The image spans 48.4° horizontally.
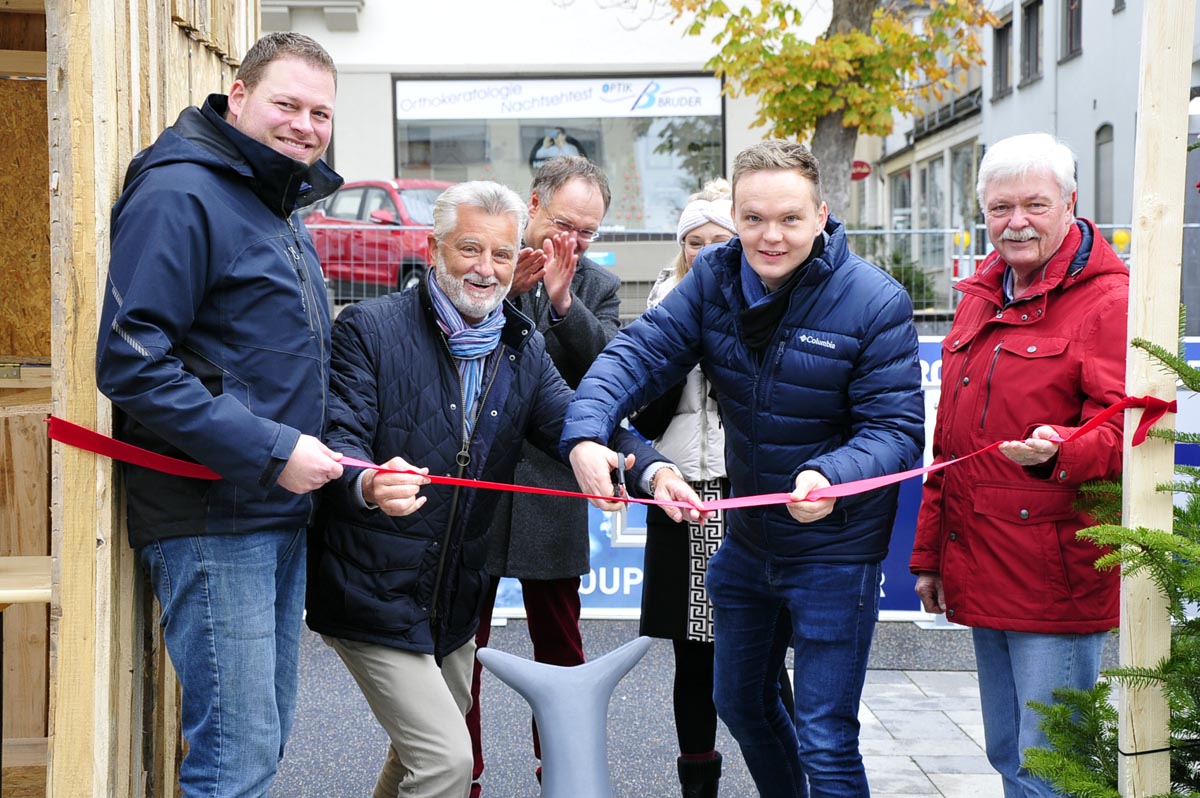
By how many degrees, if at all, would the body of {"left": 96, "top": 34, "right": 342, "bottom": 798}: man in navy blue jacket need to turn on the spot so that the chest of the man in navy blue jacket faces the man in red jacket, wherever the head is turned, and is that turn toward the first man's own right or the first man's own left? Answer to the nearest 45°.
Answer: approximately 45° to the first man's own left

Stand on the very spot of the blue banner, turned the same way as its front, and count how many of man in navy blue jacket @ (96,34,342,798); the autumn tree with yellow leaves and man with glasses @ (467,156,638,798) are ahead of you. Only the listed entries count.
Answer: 2

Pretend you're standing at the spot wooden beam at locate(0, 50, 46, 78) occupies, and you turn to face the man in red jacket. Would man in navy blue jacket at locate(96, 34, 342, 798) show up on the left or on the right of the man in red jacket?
right

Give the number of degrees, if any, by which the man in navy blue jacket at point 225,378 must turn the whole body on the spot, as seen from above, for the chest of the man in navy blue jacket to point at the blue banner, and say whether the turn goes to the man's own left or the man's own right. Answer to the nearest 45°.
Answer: approximately 90° to the man's own left

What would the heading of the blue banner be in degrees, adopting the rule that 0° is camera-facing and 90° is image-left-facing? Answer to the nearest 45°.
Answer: approximately 0°

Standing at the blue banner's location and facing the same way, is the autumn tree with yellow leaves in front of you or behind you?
behind
